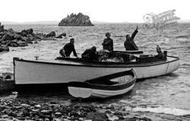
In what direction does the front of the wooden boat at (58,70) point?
to the viewer's left

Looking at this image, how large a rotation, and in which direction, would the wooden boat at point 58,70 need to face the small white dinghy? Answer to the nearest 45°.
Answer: approximately 135° to its left

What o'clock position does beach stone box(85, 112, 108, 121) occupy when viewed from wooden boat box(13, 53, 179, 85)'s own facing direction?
The beach stone is roughly at 8 o'clock from the wooden boat.
